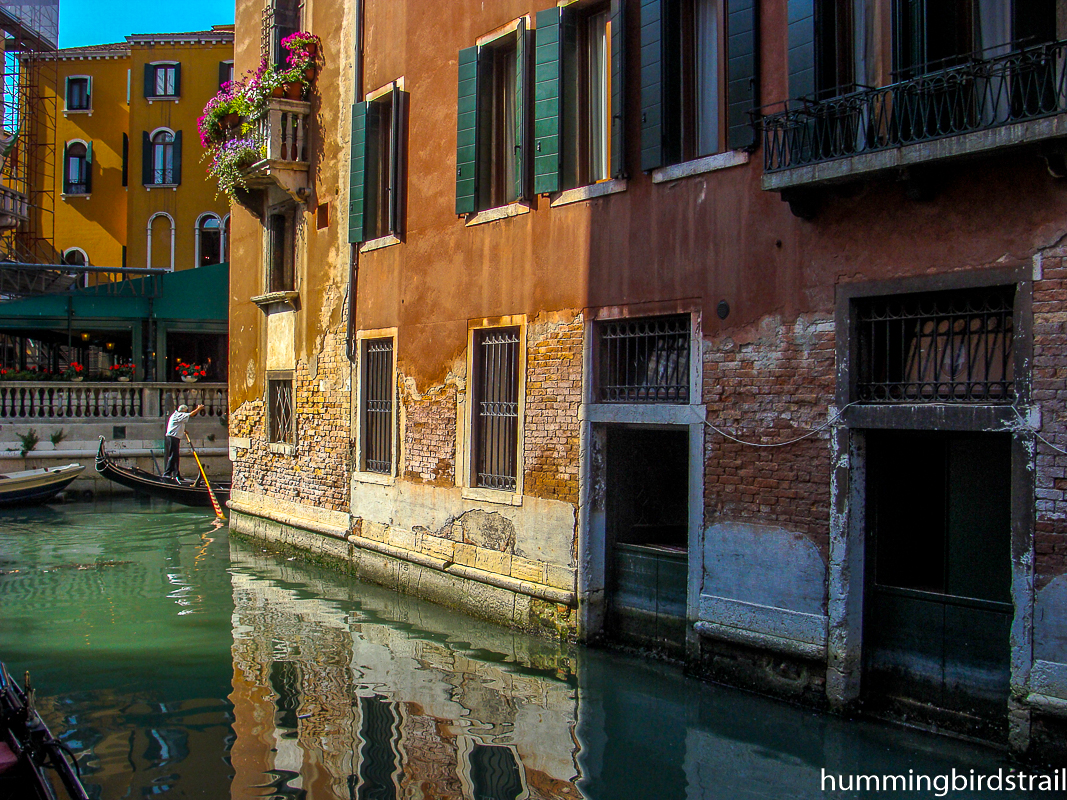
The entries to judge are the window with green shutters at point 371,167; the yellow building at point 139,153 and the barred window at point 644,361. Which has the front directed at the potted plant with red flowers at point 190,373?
the yellow building

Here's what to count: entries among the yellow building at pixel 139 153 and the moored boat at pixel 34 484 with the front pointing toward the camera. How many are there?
1

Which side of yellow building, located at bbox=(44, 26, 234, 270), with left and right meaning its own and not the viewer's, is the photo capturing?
front

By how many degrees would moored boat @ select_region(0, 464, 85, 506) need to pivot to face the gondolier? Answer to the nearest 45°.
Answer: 0° — it already faces them

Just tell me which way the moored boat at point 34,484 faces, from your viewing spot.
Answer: facing to the right of the viewer

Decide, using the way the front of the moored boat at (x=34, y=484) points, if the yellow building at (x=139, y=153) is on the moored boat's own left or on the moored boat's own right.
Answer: on the moored boat's own left

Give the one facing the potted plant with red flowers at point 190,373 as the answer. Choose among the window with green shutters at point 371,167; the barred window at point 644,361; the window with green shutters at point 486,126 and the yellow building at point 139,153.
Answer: the yellow building

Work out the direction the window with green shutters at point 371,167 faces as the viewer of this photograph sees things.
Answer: facing the viewer and to the left of the viewer

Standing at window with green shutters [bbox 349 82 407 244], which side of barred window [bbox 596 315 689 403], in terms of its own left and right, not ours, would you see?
right

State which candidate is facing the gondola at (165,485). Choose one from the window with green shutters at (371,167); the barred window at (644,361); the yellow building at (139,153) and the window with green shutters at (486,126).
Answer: the yellow building

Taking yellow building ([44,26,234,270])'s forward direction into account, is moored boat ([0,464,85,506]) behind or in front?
in front

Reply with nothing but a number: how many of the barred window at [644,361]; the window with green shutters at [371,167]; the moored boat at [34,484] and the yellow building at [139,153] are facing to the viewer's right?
1

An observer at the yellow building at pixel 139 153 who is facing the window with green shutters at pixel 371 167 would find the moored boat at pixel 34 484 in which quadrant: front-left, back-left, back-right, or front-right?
front-right

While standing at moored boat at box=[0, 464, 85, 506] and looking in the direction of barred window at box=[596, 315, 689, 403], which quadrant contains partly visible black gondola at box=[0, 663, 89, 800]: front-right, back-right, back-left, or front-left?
front-right

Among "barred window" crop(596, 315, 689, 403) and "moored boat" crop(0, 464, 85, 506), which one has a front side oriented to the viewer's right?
the moored boat

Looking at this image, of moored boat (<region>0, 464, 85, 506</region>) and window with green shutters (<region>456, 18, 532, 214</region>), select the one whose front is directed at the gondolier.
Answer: the moored boat

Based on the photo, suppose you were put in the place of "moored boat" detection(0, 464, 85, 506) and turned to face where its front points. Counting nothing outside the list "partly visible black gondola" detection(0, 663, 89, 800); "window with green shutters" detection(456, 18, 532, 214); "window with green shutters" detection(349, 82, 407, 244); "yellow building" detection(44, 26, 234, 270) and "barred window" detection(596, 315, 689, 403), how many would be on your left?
1
